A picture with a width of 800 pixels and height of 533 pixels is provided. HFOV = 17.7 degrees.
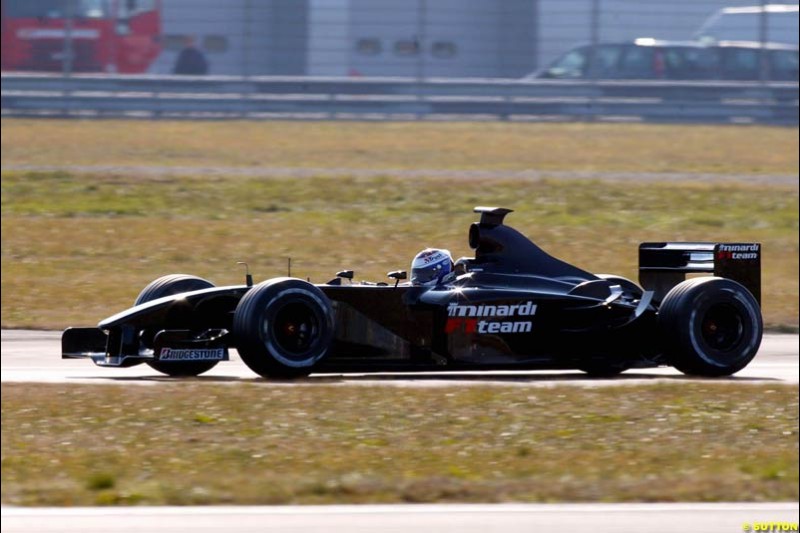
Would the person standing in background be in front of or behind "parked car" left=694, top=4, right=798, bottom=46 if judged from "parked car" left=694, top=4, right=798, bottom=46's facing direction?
in front

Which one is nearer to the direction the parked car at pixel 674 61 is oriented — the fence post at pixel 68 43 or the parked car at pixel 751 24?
the fence post

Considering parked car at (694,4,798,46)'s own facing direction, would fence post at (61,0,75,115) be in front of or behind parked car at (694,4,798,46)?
in front

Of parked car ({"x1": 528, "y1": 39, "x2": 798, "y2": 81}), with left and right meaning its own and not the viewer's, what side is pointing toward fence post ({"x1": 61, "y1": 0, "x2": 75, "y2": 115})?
front

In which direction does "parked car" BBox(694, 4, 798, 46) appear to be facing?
to the viewer's left

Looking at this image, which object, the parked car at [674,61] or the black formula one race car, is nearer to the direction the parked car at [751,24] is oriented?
the parked car

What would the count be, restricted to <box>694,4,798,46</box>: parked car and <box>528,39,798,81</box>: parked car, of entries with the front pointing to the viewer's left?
2

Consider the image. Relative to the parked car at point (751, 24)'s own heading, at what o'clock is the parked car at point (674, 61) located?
the parked car at point (674, 61) is roughly at 11 o'clock from the parked car at point (751, 24).

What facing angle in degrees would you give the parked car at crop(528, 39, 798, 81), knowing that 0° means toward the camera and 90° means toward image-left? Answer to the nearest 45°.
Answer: approximately 90°

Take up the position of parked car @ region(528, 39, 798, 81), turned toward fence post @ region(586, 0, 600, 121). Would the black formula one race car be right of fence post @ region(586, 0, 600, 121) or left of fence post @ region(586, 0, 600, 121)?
left
